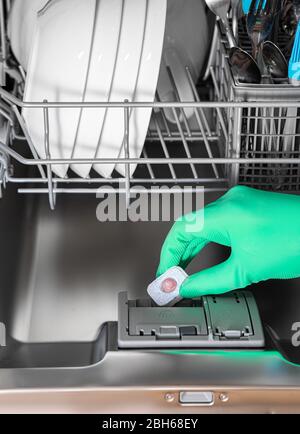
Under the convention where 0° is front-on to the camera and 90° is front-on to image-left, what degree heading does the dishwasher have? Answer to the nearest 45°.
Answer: approximately 0°
